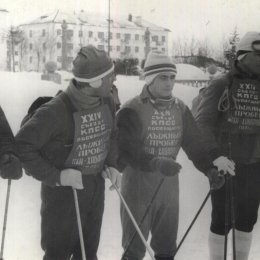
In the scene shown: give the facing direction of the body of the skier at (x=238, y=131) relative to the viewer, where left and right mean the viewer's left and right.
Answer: facing the viewer and to the right of the viewer

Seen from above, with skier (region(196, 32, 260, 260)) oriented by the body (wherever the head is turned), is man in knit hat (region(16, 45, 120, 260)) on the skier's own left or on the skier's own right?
on the skier's own right

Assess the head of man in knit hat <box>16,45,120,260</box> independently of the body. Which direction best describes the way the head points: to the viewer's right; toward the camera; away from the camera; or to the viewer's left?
to the viewer's right

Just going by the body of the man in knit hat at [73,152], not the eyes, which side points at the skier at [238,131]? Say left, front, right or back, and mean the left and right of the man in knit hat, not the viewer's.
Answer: left

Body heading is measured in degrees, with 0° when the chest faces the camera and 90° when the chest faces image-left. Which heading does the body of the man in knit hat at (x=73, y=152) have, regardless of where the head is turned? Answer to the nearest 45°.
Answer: approximately 315°

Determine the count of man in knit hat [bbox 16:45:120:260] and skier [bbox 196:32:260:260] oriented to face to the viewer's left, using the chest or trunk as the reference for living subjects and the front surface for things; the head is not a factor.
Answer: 0

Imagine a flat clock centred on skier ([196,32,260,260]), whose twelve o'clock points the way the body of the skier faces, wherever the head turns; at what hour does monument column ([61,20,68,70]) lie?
The monument column is roughly at 4 o'clock from the skier.

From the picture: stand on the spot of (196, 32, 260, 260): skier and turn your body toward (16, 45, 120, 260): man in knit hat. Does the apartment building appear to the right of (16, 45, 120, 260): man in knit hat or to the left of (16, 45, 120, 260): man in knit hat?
right
